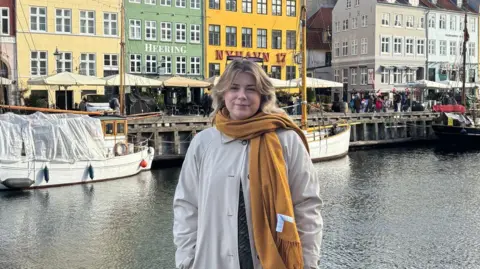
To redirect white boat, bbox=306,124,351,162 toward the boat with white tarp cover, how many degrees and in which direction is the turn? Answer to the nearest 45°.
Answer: approximately 135° to its right

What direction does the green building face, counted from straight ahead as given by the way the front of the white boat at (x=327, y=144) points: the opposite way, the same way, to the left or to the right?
to the right

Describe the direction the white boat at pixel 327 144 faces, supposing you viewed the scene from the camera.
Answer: facing to the right of the viewer

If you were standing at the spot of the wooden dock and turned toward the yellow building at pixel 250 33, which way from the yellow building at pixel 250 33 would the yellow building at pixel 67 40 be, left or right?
left

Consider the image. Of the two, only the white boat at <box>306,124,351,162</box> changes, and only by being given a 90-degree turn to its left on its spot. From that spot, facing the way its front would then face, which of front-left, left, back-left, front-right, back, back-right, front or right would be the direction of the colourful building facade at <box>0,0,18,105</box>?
left

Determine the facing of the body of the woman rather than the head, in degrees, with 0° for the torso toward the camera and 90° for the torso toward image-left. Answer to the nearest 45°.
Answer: approximately 0°

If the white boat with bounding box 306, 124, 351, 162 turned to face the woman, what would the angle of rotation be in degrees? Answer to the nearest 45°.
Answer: approximately 90° to its right

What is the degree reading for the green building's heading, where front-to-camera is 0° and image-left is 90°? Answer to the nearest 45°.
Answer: approximately 0°

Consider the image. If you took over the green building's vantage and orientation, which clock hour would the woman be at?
The woman is roughly at 12 o'clock from the green building.
